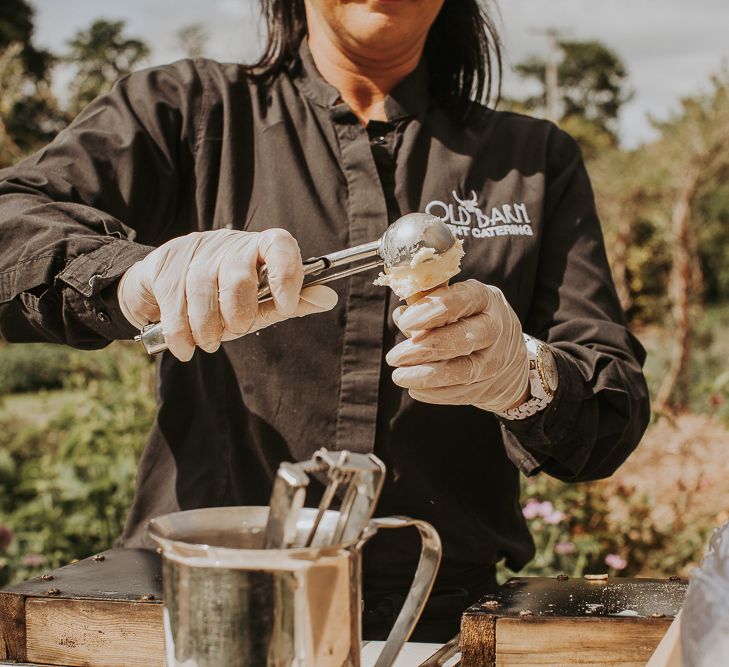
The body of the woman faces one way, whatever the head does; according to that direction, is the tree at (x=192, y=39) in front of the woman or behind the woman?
behind

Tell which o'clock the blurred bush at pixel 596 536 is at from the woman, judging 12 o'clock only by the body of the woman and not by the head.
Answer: The blurred bush is roughly at 7 o'clock from the woman.

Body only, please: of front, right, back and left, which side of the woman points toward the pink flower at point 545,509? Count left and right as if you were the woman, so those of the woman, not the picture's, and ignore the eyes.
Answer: back

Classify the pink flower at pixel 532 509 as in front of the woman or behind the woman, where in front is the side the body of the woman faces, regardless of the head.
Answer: behind

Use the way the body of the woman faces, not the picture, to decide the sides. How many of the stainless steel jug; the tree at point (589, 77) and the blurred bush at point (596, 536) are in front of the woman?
1

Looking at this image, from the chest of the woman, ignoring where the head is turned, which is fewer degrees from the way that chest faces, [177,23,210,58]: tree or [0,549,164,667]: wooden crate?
the wooden crate

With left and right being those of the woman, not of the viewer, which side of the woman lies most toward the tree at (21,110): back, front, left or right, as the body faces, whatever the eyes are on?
back

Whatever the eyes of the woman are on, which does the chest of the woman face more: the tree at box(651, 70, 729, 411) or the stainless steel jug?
the stainless steel jug

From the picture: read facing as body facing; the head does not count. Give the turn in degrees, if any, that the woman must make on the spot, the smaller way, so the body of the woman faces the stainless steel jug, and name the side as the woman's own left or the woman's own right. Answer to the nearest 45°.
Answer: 0° — they already face it

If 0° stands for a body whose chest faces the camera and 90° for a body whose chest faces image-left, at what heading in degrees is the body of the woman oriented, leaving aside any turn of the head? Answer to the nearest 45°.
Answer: approximately 0°

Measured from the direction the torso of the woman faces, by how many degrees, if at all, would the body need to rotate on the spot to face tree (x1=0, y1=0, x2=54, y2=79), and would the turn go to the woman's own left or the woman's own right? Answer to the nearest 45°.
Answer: approximately 180°
